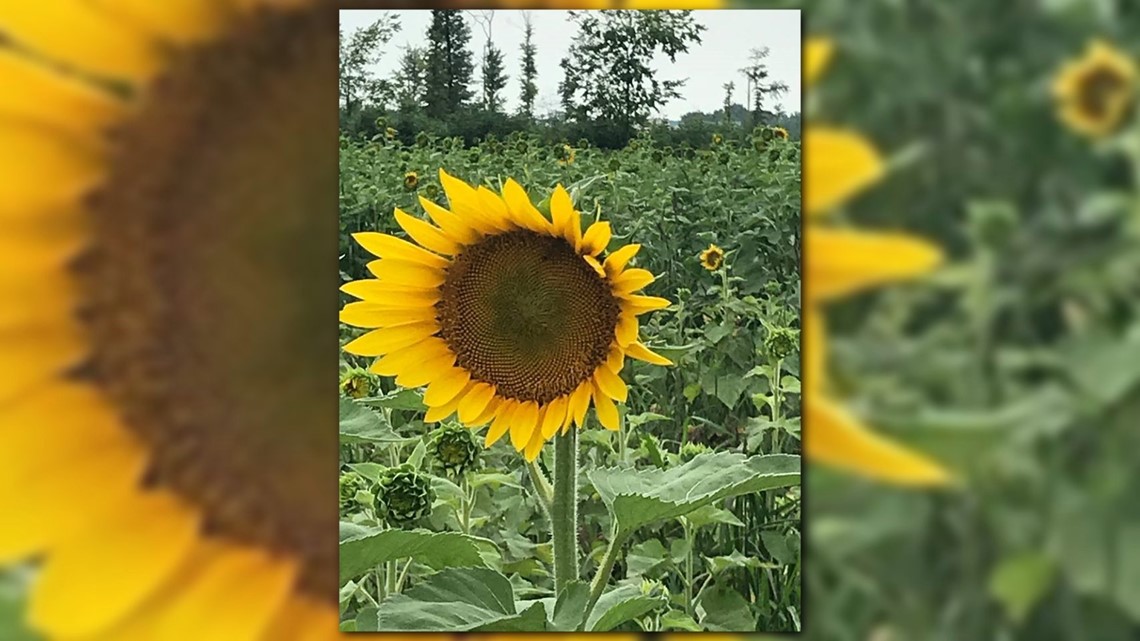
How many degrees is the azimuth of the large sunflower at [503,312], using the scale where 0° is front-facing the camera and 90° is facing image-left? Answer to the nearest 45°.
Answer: approximately 0°
